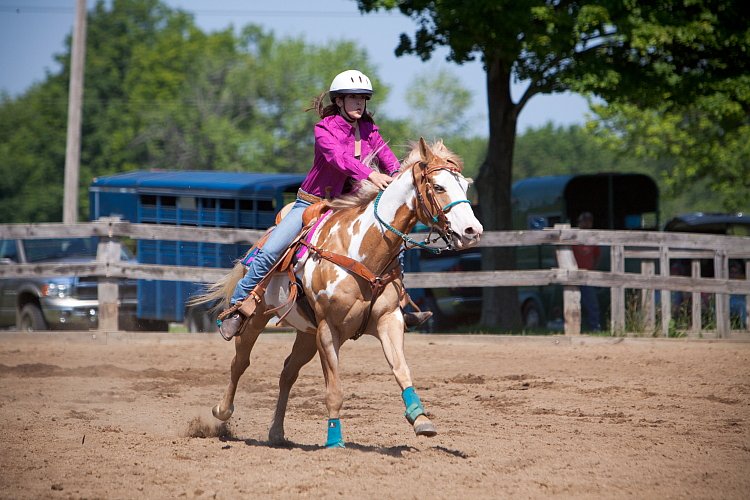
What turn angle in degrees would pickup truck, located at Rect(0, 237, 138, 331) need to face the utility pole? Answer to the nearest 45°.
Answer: approximately 135° to its left

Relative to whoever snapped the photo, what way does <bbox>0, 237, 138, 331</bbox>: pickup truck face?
facing the viewer and to the right of the viewer

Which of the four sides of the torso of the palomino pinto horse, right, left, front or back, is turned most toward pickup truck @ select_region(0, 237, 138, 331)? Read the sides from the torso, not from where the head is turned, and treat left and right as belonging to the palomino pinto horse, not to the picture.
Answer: back

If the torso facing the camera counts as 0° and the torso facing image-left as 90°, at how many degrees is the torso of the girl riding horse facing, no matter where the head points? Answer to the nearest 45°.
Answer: approximately 315°

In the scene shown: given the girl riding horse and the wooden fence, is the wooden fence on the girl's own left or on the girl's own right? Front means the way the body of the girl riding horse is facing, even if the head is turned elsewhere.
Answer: on the girl's own left

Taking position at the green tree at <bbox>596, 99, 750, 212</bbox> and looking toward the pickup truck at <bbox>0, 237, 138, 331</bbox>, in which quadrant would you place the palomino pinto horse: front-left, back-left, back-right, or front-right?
front-left

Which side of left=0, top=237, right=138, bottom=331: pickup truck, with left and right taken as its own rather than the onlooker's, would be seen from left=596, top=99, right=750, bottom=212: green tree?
left

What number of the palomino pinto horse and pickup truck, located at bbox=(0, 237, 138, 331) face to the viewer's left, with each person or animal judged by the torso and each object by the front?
0

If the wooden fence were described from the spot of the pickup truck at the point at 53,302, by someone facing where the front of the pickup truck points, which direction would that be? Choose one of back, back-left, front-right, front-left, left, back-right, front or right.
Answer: front

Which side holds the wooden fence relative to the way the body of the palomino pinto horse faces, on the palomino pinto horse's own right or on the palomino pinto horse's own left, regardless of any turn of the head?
on the palomino pinto horse's own left

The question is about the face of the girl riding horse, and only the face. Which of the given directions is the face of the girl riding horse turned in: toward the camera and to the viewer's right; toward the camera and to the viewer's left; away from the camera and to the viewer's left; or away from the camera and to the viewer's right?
toward the camera and to the viewer's right

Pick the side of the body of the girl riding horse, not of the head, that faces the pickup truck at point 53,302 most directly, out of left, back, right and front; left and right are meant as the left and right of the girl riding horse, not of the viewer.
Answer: back
